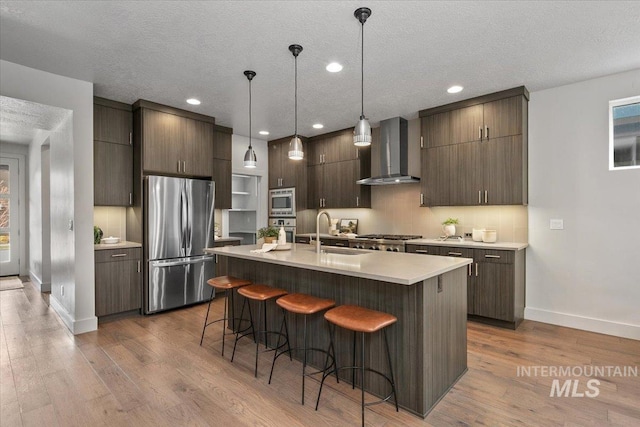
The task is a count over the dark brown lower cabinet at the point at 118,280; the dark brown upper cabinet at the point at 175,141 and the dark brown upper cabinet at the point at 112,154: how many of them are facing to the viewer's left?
0

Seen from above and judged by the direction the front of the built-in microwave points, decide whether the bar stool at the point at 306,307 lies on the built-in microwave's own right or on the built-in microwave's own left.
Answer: on the built-in microwave's own left

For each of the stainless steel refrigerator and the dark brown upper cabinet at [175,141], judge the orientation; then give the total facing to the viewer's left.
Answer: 0

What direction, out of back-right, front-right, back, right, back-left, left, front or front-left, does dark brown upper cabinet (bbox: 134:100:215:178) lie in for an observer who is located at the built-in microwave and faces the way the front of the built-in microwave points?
front

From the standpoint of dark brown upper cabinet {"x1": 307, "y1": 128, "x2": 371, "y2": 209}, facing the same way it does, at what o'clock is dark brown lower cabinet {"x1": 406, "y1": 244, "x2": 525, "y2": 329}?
The dark brown lower cabinet is roughly at 9 o'clock from the dark brown upper cabinet.

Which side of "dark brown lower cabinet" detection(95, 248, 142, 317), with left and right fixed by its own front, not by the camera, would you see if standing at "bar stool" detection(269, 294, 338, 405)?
front

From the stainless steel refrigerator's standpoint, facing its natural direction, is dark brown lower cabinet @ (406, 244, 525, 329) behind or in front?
in front

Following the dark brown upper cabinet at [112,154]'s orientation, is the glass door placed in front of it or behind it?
behind

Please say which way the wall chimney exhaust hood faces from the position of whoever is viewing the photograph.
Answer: facing the viewer and to the left of the viewer

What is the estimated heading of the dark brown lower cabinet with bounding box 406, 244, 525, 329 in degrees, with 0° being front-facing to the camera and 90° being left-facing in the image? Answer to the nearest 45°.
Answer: approximately 45°

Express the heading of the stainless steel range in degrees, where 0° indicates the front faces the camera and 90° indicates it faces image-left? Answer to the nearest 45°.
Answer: approximately 45°

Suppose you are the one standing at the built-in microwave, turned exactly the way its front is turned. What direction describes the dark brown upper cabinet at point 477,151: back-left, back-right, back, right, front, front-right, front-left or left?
left

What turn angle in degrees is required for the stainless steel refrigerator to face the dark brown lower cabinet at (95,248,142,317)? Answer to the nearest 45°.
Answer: approximately 135° to its right

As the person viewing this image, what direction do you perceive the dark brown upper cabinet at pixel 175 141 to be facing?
facing the viewer and to the right of the viewer
